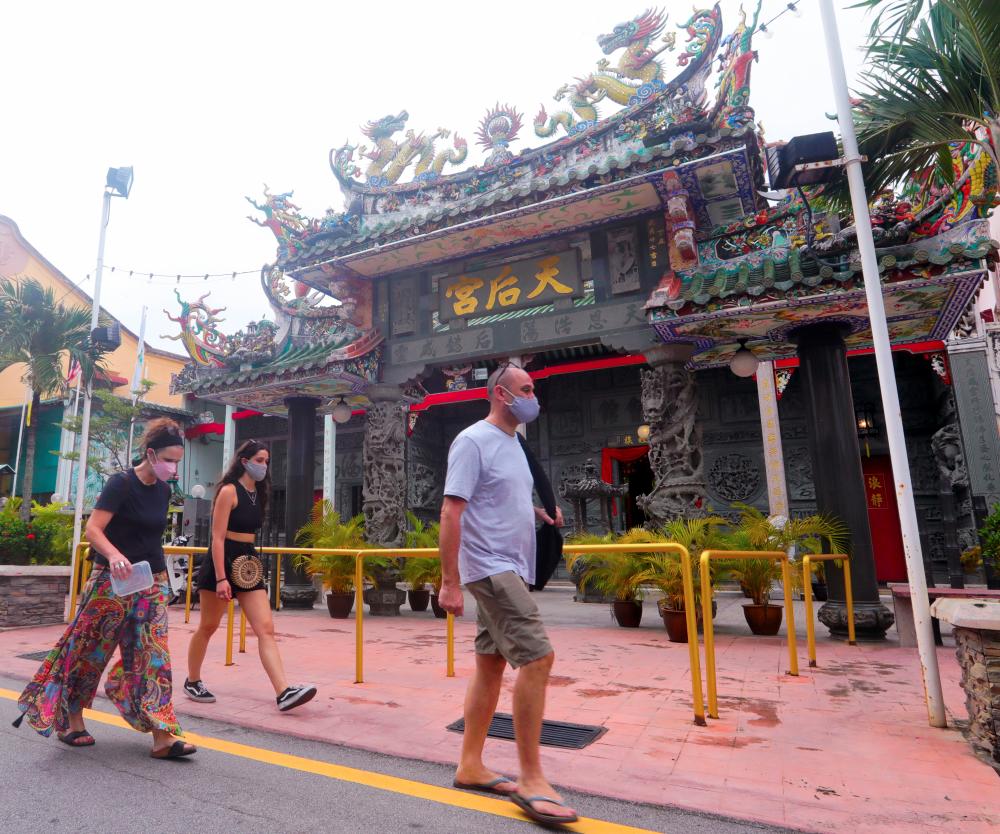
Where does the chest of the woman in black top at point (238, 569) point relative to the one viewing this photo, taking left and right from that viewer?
facing the viewer and to the right of the viewer

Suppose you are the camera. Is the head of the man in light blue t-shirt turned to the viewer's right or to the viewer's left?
to the viewer's right

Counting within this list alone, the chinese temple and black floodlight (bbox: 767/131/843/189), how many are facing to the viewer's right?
0

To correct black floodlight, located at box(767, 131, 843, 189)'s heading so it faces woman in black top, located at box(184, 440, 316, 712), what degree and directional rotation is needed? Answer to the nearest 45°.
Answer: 0° — it already faces them

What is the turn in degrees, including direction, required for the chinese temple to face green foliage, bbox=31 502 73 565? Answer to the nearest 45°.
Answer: approximately 45° to its right

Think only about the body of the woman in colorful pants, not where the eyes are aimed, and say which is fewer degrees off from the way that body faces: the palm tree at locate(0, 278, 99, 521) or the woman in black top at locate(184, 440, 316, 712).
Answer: the woman in black top

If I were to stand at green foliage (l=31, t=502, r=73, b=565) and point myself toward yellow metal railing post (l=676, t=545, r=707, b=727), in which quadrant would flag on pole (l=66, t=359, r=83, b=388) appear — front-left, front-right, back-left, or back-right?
back-left

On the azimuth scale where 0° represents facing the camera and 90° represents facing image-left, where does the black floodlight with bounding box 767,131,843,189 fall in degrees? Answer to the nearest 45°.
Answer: approximately 45°

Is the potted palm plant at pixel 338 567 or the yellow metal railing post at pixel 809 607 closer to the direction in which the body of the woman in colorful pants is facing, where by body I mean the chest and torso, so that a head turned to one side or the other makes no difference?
the yellow metal railing post

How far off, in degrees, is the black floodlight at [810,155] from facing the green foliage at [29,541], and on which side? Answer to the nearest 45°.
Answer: approximately 45° to its right

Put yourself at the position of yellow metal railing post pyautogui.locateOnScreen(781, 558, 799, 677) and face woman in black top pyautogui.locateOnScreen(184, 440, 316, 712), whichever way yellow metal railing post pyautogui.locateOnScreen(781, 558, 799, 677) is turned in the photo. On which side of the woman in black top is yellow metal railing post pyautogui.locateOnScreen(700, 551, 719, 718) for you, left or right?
left
